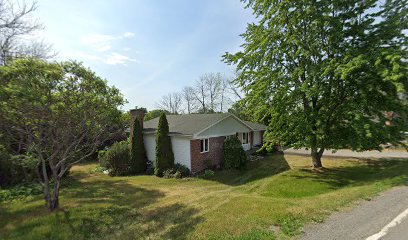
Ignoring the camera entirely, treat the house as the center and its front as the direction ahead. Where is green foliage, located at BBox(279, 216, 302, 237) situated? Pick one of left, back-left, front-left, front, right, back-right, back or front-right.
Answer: front-right

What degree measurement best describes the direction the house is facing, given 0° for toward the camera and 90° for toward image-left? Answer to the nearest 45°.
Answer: approximately 315°

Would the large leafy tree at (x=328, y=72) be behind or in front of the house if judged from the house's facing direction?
in front

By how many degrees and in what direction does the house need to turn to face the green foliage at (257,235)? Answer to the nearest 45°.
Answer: approximately 45° to its right

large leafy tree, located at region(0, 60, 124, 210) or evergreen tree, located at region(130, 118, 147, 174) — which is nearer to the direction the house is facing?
the large leafy tree

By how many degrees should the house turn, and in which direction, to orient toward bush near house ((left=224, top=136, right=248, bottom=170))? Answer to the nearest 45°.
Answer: approximately 45° to its left
